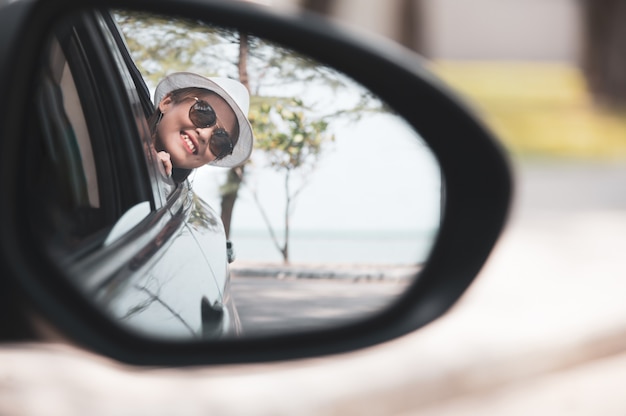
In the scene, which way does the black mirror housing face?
toward the camera
